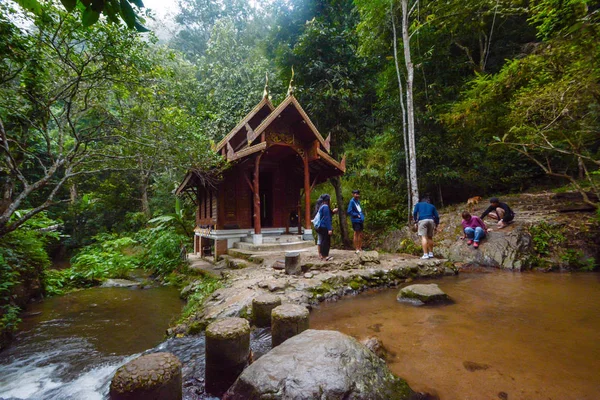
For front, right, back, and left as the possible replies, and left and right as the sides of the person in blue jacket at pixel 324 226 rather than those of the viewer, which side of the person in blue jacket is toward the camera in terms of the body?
right

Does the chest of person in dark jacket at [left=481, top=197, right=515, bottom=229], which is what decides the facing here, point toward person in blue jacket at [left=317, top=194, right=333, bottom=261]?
yes

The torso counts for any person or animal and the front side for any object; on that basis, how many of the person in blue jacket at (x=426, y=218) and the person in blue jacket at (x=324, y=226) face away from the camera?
1

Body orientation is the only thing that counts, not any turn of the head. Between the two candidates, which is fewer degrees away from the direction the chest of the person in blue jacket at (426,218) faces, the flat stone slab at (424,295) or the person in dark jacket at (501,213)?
the person in dark jacket

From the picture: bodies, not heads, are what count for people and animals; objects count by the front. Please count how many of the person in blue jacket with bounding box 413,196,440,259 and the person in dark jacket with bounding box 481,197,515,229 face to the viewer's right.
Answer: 0

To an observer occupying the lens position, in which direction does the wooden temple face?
facing the viewer and to the right of the viewer

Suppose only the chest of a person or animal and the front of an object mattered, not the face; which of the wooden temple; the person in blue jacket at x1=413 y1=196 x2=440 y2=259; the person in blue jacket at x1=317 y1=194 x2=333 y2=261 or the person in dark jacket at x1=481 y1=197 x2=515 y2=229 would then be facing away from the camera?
the person in blue jacket at x1=413 y1=196 x2=440 y2=259

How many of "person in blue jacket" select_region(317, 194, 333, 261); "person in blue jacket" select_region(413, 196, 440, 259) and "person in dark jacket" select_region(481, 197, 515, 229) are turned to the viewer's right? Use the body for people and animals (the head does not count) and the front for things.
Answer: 1

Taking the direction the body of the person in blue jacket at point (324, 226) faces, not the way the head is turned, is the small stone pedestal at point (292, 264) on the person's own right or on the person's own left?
on the person's own right

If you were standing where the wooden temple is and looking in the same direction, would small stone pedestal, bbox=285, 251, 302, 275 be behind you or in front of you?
in front

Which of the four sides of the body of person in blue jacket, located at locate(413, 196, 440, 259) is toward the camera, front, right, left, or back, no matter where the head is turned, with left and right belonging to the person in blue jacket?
back

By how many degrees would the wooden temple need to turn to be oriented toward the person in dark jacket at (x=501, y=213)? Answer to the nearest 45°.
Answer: approximately 45° to its left

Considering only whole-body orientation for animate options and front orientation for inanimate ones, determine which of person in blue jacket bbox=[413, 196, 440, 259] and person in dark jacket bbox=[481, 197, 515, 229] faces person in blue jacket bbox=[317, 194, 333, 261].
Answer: the person in dark jacket
